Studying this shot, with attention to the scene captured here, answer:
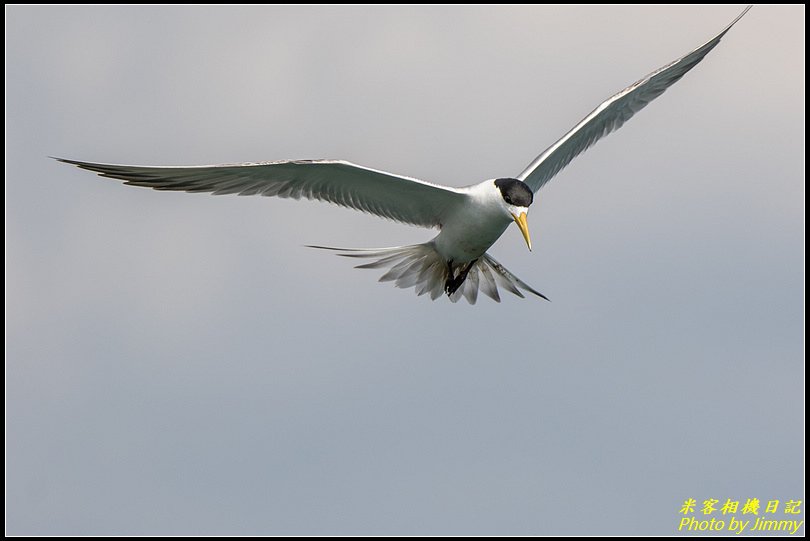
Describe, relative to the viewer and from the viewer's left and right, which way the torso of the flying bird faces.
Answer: facing the viewer and to the right of the viewer
